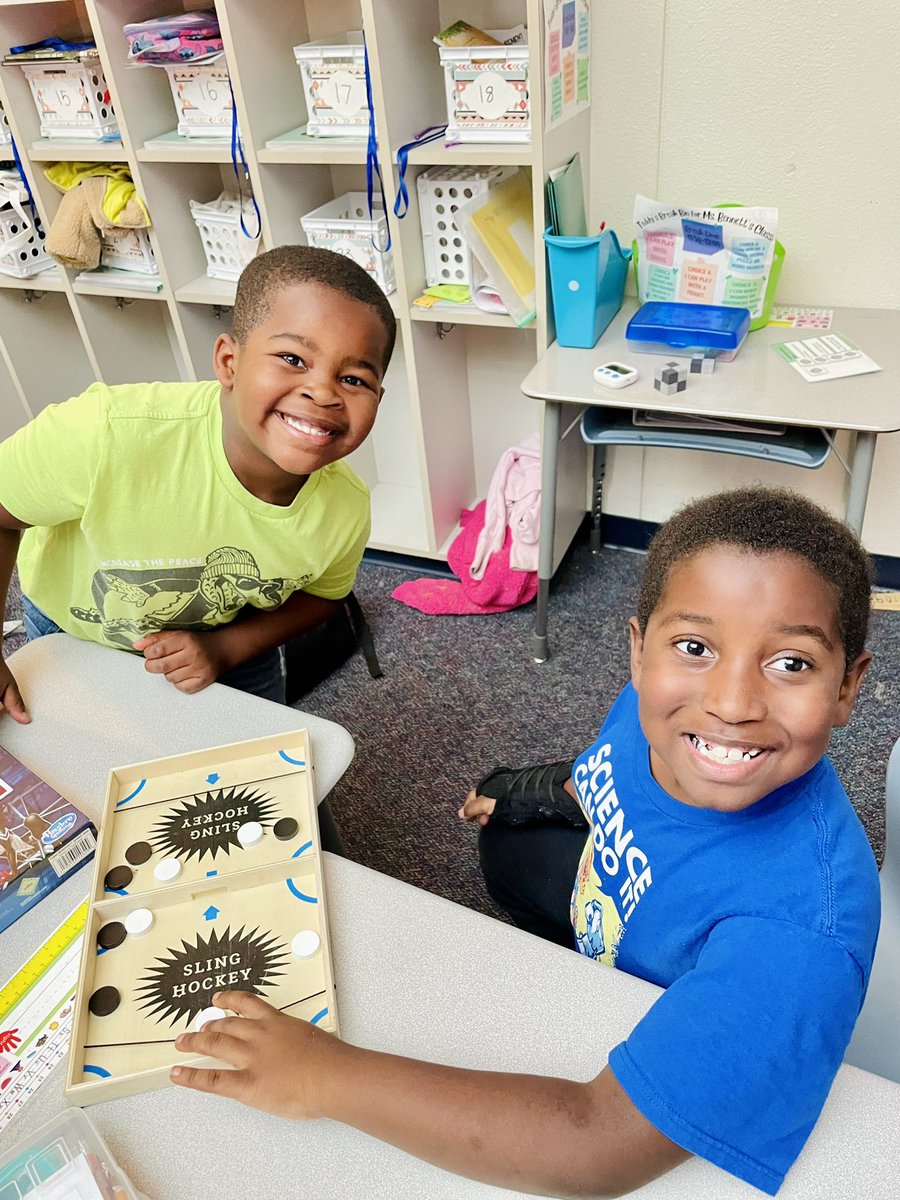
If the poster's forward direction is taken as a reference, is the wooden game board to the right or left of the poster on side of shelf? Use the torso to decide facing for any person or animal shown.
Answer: on its right

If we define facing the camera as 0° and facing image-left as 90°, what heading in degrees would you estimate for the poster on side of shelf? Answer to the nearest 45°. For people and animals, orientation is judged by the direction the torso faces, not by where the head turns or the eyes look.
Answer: approximately 315°

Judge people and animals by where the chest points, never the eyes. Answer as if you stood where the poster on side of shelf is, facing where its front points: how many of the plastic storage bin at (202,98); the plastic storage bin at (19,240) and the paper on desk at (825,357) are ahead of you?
1

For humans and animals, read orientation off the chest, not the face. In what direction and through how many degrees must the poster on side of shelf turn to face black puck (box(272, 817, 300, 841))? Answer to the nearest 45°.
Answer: approximately 45° to its right

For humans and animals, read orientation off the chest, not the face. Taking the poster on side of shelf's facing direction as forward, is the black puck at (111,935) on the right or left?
on its right

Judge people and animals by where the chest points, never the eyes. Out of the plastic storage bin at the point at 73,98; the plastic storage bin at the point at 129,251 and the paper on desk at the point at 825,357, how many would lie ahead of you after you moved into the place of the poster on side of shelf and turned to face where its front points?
1

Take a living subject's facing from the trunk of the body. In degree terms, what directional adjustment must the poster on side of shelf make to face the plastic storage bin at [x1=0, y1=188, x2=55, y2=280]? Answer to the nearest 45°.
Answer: approximately 135° to its right

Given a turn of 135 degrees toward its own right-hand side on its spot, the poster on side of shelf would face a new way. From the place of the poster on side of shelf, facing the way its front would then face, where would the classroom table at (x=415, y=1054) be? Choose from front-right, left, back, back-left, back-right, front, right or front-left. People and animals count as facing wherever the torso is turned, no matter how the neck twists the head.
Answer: left
